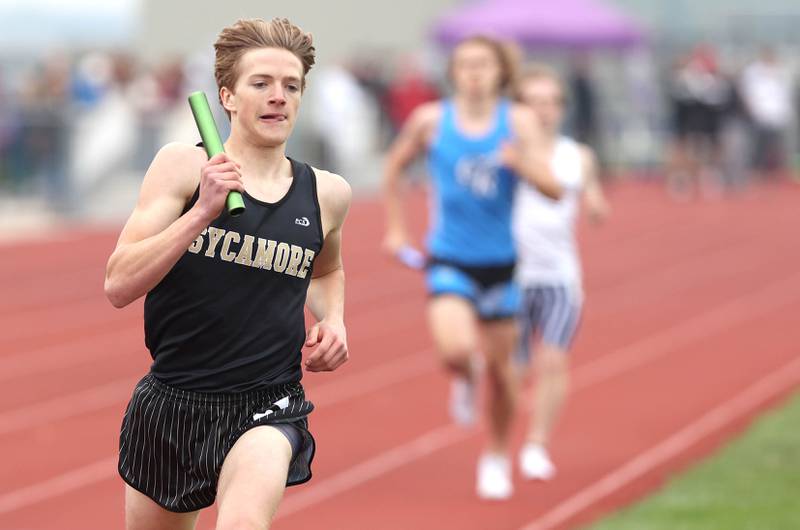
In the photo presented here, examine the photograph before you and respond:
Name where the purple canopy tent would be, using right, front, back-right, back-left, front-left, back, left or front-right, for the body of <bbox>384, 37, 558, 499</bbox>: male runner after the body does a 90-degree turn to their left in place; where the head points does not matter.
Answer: left

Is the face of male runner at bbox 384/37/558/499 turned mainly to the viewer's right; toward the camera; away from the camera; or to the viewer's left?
toward the camera

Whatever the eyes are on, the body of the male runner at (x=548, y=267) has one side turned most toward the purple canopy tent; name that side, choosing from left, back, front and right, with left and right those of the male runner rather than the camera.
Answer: back

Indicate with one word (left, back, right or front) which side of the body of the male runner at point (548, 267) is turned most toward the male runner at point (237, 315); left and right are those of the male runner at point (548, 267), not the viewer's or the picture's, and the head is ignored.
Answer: front

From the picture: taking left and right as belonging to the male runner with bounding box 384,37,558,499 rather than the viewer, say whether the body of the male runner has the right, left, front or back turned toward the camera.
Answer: front

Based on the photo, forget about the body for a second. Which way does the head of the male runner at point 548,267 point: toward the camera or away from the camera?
toward the camera

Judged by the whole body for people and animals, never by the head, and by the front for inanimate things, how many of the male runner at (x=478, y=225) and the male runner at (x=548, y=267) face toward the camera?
2

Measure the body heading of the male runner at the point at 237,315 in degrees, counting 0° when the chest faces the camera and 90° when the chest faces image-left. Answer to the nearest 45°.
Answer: approximately 315°

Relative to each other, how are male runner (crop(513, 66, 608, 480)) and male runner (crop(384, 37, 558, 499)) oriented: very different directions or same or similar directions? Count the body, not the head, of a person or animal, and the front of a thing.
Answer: same or similar directions

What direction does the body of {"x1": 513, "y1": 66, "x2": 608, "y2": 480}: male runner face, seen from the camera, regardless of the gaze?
toward the camera
